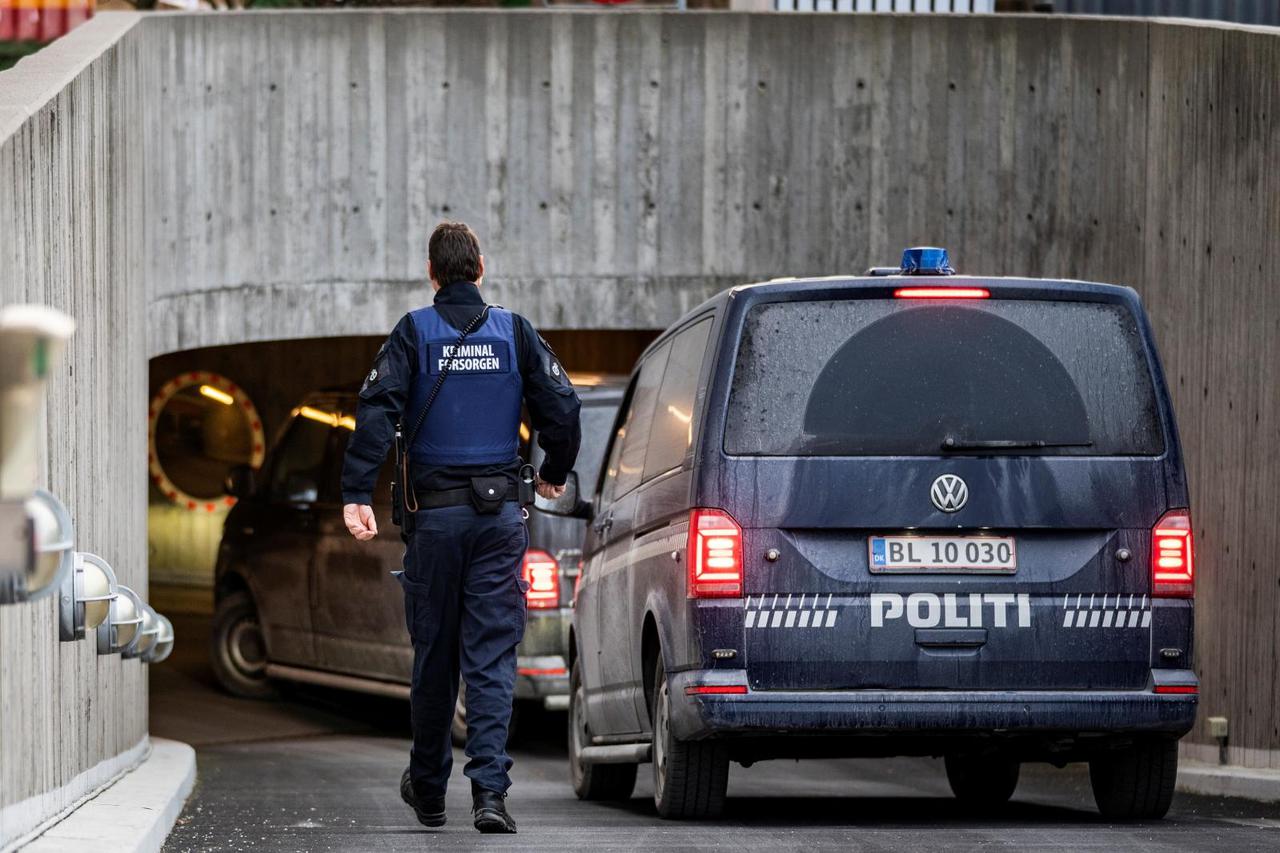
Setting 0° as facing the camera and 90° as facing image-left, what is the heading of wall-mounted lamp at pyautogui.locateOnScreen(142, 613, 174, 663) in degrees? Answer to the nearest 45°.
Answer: approximately 270°

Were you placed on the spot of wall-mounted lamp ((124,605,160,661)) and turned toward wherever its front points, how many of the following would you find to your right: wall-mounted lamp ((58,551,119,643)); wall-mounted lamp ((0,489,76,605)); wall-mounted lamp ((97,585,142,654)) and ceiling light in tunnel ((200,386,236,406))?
3

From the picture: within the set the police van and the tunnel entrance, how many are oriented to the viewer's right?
0

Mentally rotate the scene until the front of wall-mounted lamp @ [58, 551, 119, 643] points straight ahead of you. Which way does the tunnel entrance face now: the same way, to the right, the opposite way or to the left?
to the right

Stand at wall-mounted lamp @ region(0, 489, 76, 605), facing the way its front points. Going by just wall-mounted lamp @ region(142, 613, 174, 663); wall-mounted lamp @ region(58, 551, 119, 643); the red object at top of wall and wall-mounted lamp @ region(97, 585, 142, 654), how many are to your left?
4

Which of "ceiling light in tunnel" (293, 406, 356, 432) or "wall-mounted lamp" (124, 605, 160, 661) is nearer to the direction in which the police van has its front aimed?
the ceiling light in tunnel

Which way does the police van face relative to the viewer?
away from the camera

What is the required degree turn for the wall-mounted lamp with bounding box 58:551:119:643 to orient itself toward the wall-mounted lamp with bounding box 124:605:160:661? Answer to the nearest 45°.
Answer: approximately 90° to its left

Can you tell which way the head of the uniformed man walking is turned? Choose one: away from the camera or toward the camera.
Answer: away from the camera

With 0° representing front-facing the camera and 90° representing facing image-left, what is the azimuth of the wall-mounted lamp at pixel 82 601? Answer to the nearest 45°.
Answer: approximately 270°

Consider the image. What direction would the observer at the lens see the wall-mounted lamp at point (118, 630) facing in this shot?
facing to the right of the viewer

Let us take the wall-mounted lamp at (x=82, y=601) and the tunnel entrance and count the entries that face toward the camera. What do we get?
1

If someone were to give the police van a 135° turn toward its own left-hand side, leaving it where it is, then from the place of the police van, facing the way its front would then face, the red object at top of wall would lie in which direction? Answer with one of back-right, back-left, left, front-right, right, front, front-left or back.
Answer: right

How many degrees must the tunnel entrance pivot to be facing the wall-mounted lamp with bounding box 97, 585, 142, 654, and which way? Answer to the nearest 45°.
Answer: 0° — it already faces it

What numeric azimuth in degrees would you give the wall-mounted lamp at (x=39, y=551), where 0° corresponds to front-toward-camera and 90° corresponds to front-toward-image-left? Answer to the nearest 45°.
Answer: approximately 270°
